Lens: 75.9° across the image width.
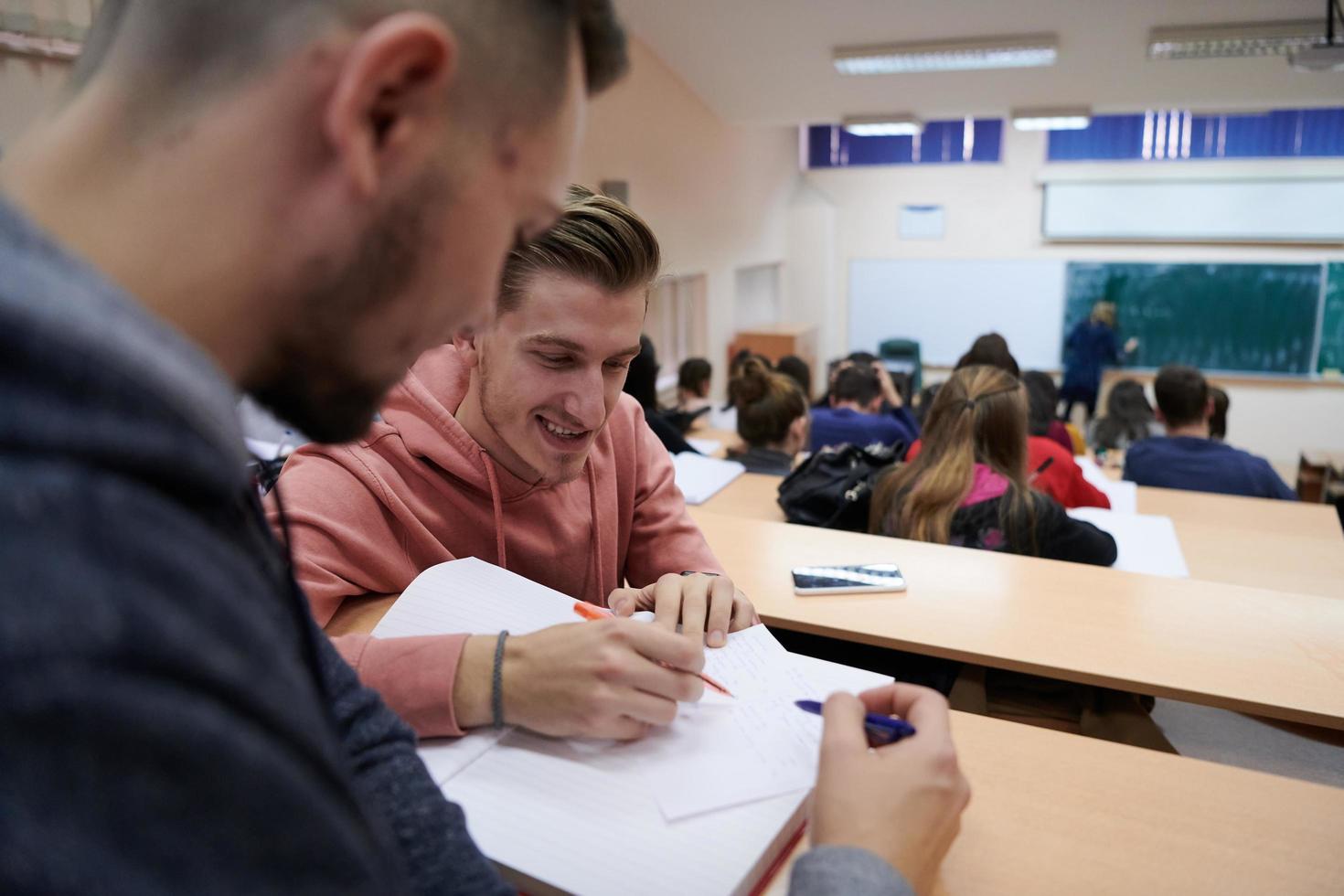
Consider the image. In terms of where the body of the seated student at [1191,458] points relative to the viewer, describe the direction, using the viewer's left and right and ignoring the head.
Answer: facing away from the viewer

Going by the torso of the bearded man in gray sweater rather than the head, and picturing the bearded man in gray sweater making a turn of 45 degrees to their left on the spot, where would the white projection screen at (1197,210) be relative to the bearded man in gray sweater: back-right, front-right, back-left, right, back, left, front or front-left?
front-right

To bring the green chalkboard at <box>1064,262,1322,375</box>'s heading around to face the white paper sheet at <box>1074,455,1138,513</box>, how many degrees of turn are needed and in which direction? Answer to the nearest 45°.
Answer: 0° — it already faces it

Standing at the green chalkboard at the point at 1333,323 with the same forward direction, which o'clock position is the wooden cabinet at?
The wooden cabinet is roughly at 2 o'clock from the green chalkboard.

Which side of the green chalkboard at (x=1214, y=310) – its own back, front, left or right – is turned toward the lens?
front

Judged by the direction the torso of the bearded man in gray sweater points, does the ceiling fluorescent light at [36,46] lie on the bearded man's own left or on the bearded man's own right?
on the bearded man's own left

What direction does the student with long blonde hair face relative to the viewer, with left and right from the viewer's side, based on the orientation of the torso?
facing away from the viewer

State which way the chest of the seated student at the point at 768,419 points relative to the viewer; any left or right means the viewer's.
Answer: facing away from the viewer and to the right of the viewer

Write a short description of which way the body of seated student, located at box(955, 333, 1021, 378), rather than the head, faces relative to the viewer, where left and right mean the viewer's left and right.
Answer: facing away from the viewer

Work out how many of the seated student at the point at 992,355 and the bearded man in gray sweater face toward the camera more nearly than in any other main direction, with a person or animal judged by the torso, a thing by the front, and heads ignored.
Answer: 0

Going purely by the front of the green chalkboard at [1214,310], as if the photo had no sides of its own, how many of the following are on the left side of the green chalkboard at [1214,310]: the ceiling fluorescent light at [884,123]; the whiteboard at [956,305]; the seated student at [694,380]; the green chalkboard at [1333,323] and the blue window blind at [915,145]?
1

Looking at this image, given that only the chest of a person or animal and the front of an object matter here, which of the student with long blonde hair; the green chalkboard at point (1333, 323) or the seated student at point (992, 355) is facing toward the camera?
the green chalkboard

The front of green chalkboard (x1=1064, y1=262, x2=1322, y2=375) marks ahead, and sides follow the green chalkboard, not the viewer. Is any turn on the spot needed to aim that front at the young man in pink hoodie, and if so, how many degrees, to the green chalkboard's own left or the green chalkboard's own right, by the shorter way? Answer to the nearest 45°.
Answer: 0° — it already faces them

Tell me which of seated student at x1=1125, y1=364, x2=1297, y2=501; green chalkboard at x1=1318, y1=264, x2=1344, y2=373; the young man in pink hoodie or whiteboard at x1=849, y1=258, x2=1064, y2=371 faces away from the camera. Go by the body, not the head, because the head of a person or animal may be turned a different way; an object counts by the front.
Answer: the seated student

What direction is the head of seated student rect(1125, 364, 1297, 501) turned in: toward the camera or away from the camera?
away from the camera

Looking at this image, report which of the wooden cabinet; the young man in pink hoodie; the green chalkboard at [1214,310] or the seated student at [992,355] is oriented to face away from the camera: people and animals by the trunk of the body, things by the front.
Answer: the seated student

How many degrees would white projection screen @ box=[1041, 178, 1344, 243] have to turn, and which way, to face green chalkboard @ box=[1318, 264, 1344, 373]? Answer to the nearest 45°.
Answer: approximately 90° to its left

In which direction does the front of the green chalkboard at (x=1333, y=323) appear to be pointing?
toward the camera
